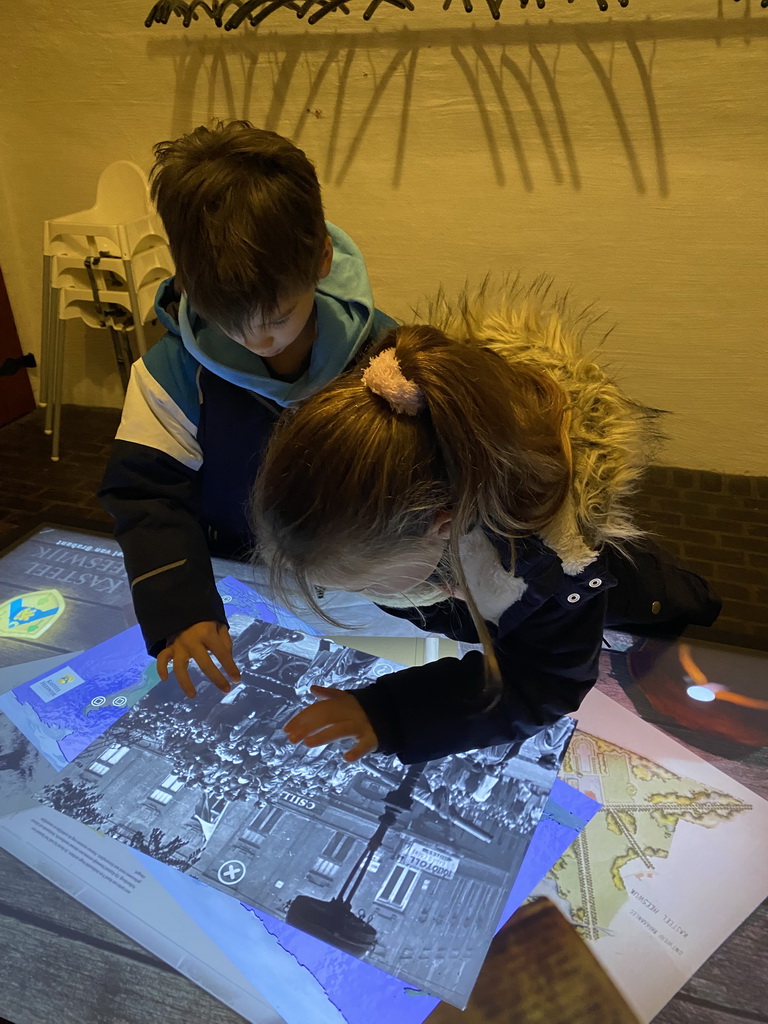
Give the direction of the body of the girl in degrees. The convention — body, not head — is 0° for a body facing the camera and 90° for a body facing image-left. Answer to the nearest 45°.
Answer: approximately 45°

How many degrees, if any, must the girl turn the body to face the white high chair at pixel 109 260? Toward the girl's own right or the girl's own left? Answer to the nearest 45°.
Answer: approximately 90° to the girl's own right

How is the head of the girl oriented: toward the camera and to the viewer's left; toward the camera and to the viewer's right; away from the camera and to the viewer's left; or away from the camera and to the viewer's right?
toward the camera and to the viewer's left

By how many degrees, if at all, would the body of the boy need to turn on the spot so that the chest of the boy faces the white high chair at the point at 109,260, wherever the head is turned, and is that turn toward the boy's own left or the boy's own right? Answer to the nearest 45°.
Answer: approximately 180°

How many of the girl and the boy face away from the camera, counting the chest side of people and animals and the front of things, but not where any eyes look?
0

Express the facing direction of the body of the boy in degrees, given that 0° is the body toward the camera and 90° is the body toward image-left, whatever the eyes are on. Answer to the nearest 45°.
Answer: approximately 0°
